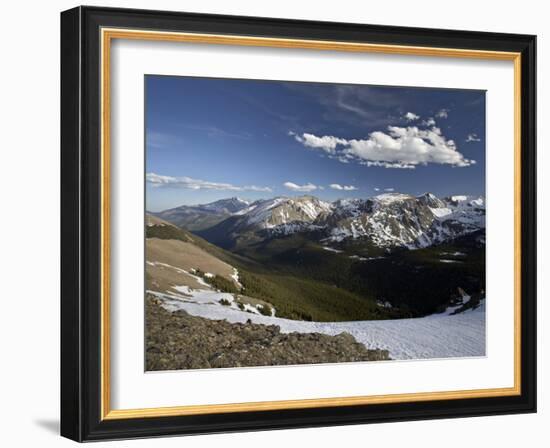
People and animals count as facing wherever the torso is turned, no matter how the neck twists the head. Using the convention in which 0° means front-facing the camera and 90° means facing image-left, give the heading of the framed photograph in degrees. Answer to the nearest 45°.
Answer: approximately 315°
